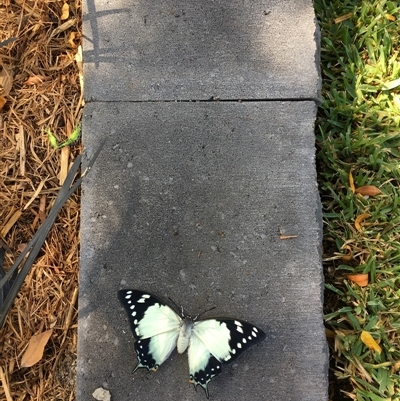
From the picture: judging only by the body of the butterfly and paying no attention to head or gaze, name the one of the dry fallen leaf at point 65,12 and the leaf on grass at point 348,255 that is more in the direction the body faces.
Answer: the dry fallen leaf

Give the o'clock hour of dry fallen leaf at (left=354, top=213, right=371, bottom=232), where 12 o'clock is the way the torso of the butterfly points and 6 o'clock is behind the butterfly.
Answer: The dry fallen leaf is roughly at 2 o'clock from the butterfly.

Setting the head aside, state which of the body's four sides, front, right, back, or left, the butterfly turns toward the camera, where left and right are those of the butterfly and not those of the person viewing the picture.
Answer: back

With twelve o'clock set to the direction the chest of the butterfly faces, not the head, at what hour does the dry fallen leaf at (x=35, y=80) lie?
The dry fallen leaf is roughly at 11 o'clock from the butterfly.

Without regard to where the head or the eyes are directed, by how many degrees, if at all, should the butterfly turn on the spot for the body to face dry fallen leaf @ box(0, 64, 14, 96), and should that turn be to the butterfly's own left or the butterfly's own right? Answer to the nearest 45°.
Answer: approximately 45° to the butterfly's own left

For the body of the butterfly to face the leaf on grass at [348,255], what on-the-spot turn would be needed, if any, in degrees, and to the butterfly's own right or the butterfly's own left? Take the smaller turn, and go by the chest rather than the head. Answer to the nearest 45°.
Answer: approximately 45° to the butterfly's own right

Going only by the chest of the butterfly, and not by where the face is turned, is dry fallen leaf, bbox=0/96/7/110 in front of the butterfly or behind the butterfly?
in front
